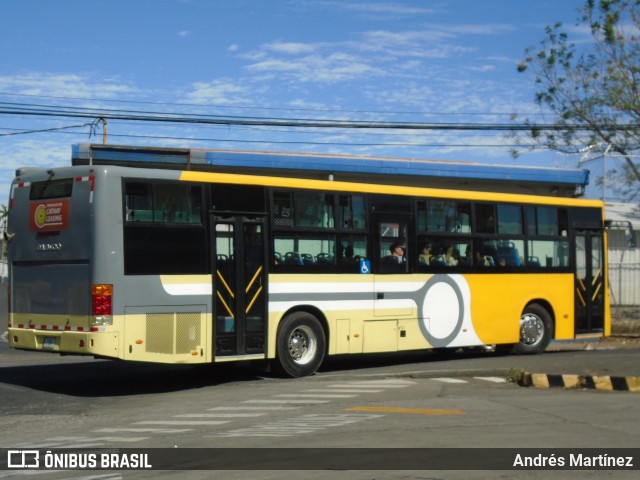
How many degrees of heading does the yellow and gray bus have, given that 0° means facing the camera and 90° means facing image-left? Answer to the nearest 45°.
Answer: approximately 225°
